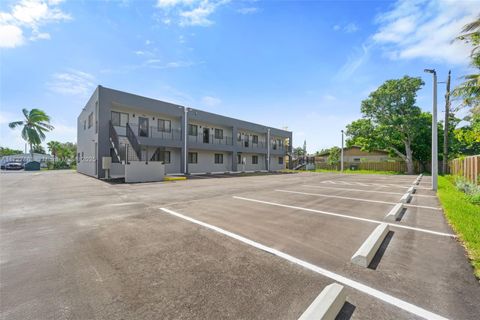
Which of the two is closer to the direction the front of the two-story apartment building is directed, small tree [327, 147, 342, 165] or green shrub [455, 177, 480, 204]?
the green shrub

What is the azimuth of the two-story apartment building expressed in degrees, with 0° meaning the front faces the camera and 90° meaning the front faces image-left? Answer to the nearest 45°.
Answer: approximately 315°

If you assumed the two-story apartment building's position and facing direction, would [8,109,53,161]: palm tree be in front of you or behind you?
behind

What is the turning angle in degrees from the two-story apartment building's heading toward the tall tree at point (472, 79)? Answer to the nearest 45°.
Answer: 0° — it already faces it

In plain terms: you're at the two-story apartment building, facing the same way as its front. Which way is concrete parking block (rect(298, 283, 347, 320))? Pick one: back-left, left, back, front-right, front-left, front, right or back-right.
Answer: front-right

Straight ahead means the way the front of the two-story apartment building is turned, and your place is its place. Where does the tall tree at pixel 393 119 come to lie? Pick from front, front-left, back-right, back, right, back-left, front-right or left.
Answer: front-left

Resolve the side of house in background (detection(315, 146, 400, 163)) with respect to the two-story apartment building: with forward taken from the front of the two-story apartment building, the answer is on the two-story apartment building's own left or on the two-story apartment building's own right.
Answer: on the two-story apartment building's own left

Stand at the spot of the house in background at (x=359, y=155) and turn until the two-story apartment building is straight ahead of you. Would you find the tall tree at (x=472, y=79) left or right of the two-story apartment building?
left

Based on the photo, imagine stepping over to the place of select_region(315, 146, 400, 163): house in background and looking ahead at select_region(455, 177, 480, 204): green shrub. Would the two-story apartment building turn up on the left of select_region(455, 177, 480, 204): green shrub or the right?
right

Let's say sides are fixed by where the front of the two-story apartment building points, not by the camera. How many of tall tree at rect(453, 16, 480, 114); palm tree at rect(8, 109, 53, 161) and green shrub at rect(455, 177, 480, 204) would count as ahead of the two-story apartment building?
2
